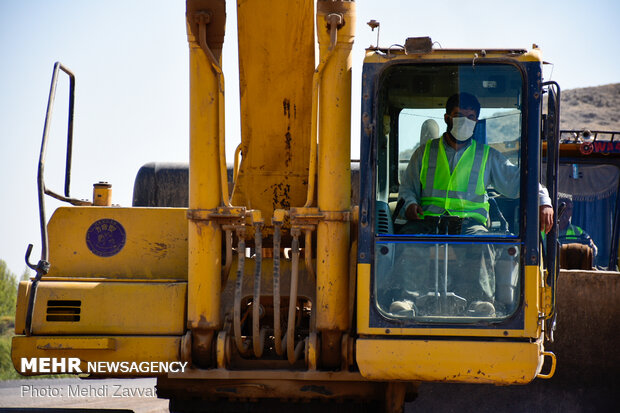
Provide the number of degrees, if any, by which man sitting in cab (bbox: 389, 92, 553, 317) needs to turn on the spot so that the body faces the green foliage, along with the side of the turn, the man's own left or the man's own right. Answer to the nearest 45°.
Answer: approximately 135° to the man's own right

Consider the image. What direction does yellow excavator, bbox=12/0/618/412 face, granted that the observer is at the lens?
facing the viewer

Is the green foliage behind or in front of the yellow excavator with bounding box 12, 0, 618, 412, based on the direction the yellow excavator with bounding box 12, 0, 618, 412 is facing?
behind
